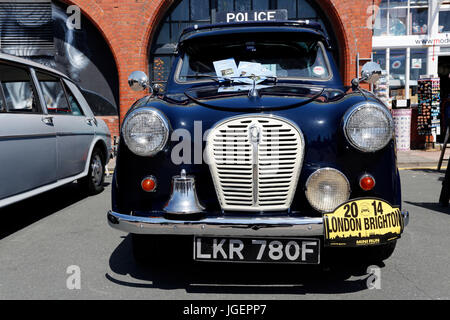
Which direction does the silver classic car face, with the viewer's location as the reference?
facing the viewer and to the left of the viewer

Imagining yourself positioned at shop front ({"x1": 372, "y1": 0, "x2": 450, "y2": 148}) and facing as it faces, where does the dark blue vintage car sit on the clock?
The dark blue vintage car is roughly at 12 o'clock from the shop front.

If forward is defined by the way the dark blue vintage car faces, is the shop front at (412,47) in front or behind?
behind

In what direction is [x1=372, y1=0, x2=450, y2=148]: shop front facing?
toward the camera

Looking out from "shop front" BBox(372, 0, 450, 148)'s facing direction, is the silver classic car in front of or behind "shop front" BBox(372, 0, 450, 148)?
in front

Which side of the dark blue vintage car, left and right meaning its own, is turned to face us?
front

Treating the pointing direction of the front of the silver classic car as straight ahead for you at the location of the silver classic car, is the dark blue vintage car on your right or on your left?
on your left

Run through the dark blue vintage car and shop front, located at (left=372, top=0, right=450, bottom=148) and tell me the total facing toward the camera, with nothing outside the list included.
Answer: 2

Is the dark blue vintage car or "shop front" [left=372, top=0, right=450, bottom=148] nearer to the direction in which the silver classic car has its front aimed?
the dark blue vintage car

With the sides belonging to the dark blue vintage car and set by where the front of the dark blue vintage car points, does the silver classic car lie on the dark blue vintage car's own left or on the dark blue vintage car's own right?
on the dark blue vintage car's own right
